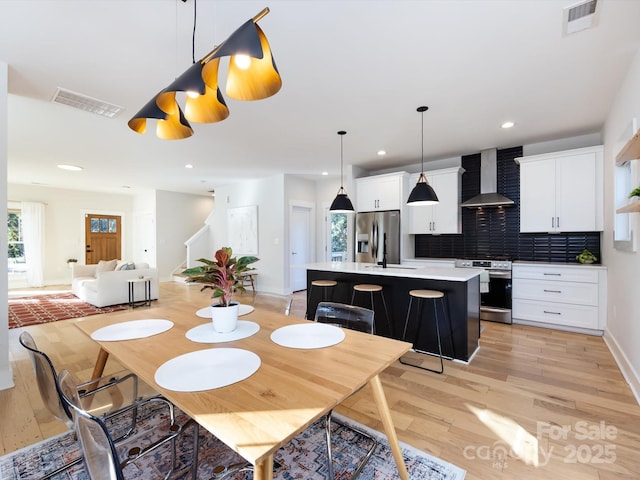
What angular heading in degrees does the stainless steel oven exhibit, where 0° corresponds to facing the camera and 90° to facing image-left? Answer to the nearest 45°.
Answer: approximately 0°

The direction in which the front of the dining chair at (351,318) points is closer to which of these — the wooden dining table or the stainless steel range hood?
the wooden dining table

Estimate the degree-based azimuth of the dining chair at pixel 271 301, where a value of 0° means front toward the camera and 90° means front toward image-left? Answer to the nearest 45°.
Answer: approximately 45°

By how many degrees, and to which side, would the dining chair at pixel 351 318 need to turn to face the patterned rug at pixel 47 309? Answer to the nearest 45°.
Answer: approximately 90° to its right

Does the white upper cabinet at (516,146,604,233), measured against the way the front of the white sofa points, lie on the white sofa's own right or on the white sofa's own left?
on the white sofa's own left

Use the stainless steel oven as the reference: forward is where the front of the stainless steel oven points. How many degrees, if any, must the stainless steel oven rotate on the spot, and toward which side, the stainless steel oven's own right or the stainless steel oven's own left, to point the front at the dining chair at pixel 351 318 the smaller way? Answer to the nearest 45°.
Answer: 0° — it already faces it

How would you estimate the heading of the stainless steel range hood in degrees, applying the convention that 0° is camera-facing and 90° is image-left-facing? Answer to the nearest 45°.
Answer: approximately 0°

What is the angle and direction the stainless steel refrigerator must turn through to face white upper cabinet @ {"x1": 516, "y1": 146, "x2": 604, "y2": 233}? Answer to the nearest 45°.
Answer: approximately 90° to its left
